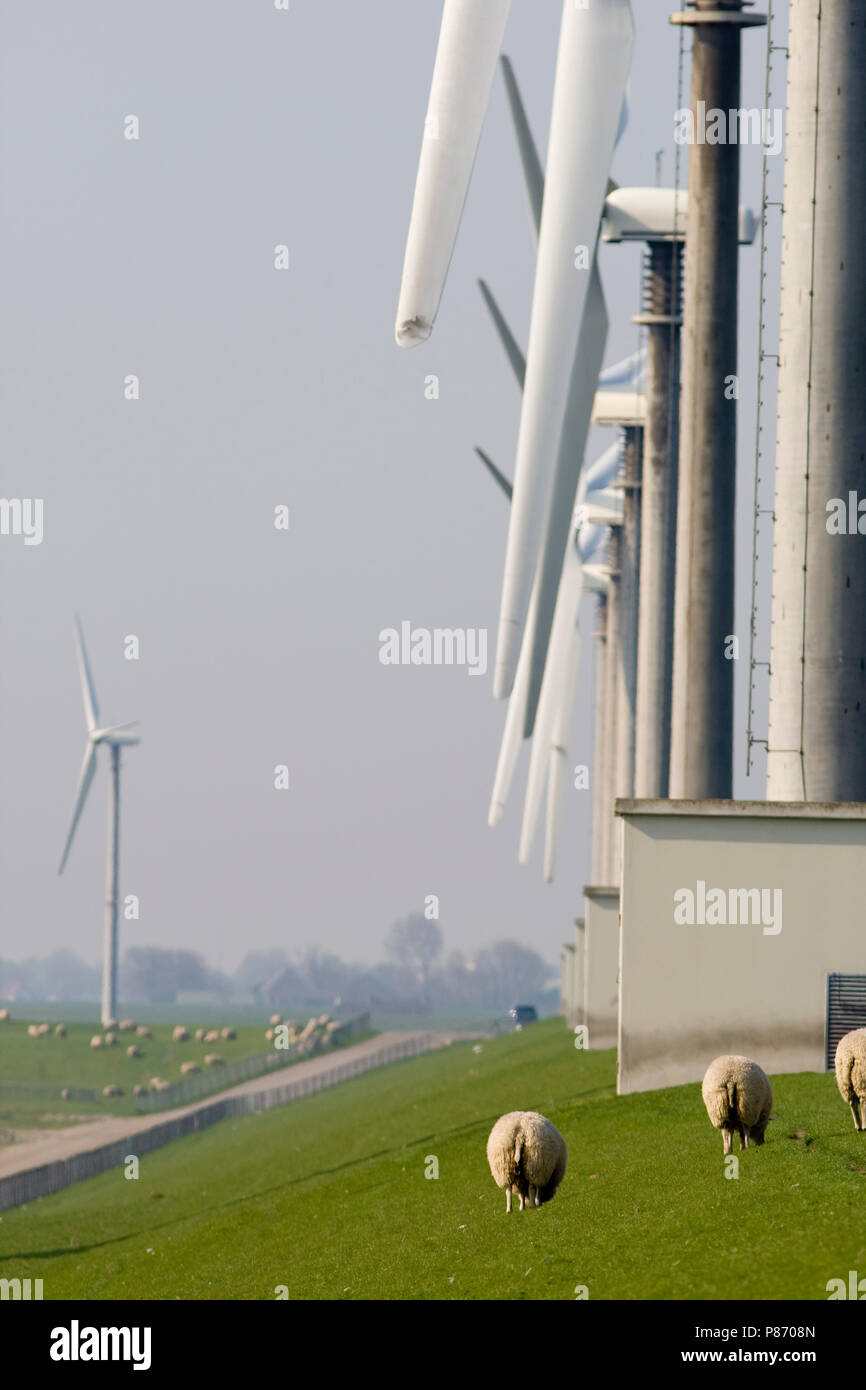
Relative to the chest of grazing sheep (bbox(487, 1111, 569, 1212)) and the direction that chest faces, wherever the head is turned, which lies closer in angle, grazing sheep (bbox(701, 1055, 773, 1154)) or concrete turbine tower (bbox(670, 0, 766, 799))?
the concrete turbine tower

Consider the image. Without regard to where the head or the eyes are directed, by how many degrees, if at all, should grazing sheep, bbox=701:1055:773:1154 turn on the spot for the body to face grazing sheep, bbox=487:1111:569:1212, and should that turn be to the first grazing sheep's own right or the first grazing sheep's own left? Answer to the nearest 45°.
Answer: approximately 90° to the first grazing sheep's own left

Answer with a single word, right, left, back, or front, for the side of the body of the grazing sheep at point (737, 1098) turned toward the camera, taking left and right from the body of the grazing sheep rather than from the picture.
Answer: back

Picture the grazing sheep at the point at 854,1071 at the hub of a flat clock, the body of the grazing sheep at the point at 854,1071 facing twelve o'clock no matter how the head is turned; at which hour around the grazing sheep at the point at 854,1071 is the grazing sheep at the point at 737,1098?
the grazing sheep at the point at 737,1098 is roughly at 8 o'clock from the grazing sheep at the point at 854,1071.

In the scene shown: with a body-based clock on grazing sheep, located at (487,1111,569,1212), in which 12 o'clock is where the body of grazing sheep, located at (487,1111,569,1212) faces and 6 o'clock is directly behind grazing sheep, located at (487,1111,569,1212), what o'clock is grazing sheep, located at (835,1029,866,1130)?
grazing sheep, located at (835,1029,866,1130) is roughly at 3 o'clock from grazing sheep, located at (487,1111,569,1212).

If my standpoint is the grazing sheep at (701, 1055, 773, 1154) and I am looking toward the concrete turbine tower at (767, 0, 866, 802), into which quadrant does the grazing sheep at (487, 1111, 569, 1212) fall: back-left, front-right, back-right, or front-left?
back-left

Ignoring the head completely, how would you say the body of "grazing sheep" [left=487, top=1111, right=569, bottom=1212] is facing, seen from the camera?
away from the camera

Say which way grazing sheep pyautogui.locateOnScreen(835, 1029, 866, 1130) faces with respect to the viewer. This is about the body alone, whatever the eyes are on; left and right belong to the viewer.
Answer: facing away from the viewer and to the right of the viewer

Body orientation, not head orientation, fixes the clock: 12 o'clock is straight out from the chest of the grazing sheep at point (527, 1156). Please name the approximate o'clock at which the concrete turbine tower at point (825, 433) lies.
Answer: The concrete turbine tower is roughly at 1 o'clock from the grazing sheep.

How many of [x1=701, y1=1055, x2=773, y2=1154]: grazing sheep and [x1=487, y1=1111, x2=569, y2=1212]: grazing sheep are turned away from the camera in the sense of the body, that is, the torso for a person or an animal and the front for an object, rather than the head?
2

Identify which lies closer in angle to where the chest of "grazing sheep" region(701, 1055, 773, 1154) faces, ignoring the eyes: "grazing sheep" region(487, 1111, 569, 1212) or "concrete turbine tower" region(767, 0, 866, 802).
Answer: the concrete turbine tower

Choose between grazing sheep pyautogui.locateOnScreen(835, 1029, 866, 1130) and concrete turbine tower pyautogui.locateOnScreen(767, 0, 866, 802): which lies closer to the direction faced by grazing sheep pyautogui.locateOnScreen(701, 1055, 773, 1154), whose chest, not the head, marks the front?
the concrete turbine tower
